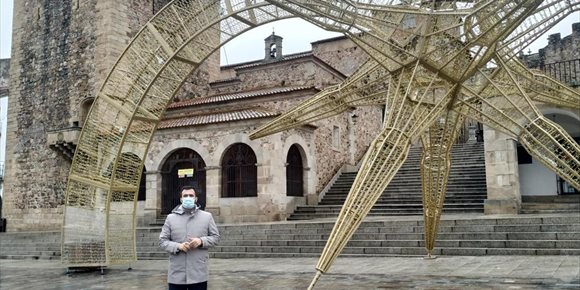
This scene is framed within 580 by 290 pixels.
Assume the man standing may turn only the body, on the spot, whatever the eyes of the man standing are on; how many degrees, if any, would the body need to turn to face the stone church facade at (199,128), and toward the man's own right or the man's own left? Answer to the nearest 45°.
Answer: approximately 180°

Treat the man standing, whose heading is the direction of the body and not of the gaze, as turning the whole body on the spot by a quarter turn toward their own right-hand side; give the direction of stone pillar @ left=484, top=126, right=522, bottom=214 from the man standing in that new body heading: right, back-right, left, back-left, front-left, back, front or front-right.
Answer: back-right

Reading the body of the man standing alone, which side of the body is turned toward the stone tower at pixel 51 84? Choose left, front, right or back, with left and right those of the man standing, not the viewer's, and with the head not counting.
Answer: back

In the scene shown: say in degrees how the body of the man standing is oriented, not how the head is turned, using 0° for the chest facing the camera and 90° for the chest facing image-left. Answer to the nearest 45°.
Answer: approximately 0°
